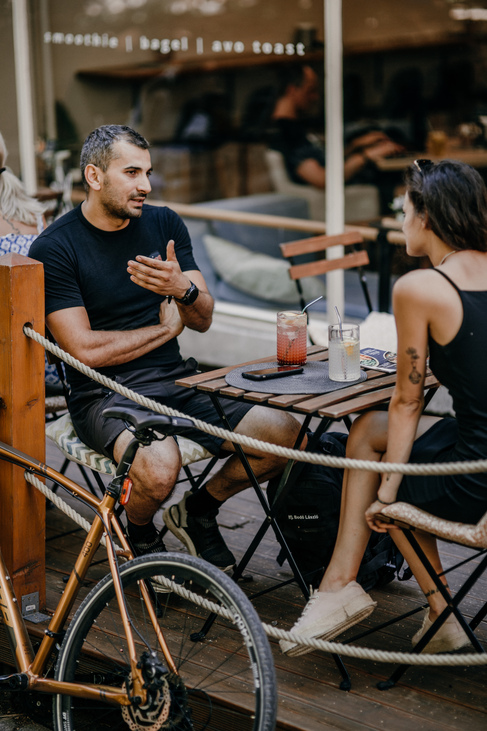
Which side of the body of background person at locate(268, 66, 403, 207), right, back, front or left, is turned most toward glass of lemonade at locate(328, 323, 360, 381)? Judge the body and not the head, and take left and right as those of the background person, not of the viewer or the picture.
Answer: right

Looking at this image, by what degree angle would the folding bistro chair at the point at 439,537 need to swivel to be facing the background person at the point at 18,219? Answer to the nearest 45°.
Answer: approximately 45° to its right

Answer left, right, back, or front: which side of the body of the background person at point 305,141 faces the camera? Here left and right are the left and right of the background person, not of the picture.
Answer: right

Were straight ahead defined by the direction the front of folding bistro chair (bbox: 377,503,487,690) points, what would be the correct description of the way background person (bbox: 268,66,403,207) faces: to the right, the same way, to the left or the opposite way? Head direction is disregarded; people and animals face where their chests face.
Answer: the opposite way

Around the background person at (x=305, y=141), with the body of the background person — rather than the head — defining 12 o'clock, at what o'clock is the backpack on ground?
The backpack on ground is roughly at 3 o'clock from the background person.

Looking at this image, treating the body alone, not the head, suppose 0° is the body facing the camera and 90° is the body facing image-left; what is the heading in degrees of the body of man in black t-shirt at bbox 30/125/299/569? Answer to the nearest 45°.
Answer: approximately 315°

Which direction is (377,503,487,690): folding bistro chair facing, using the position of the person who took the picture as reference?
facing to the left of the viewer

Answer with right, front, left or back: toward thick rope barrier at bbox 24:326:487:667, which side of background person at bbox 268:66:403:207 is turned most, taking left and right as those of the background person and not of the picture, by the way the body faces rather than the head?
right

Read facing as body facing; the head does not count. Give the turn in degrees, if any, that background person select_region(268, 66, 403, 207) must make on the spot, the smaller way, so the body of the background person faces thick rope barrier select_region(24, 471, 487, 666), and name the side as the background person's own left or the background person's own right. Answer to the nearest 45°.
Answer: approximately 90° to the background person's own right

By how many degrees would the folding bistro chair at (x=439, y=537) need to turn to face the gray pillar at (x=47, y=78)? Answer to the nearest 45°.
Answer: approximately 45° to its right

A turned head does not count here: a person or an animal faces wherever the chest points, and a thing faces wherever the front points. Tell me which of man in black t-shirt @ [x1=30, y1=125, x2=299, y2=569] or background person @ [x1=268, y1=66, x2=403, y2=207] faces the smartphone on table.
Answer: the man in black t-shirt
